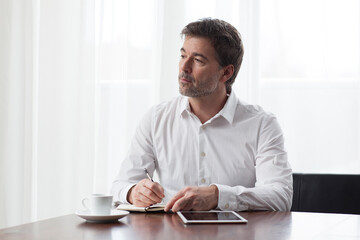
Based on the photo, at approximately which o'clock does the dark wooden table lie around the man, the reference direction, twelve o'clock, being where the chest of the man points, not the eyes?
The dark wooden table is roughly at 12 o'clock from the man.

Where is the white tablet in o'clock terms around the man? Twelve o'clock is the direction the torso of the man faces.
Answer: The white tablet is roughly at 12 o'clock from the man.

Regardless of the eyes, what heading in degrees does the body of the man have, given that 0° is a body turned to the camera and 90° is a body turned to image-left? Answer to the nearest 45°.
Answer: approximately 0°
